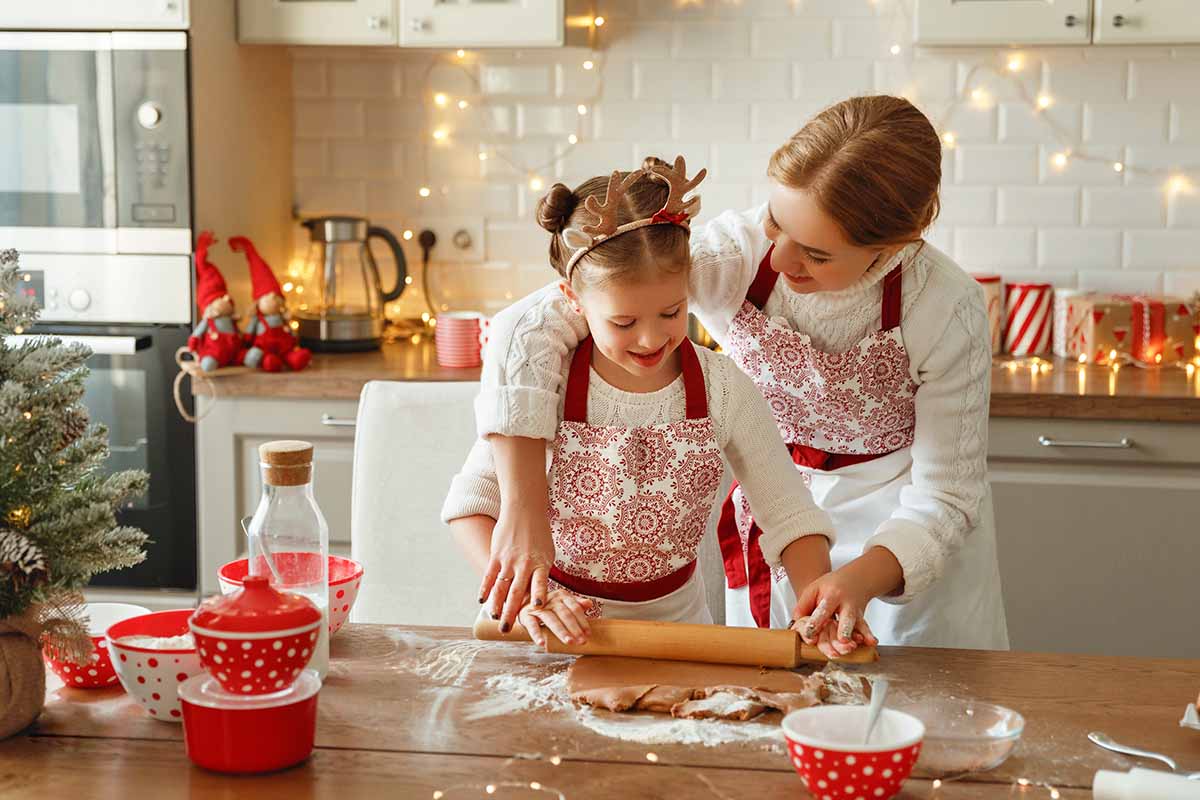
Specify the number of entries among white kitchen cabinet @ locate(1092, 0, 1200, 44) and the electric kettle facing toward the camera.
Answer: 1

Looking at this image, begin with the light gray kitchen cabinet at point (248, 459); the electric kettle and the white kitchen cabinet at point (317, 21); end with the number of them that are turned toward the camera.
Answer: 2

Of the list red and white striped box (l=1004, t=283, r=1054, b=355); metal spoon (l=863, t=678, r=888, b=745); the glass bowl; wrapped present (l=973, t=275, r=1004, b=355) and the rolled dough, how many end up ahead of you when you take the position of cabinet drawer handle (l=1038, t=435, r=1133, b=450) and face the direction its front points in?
3

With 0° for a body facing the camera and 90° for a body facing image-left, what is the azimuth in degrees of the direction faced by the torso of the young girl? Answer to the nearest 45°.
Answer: approximately 0°

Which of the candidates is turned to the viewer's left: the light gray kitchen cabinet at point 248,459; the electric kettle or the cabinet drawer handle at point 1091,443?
the electric kettle

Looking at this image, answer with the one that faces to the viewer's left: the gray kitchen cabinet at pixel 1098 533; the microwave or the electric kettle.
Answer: the electric kettle
